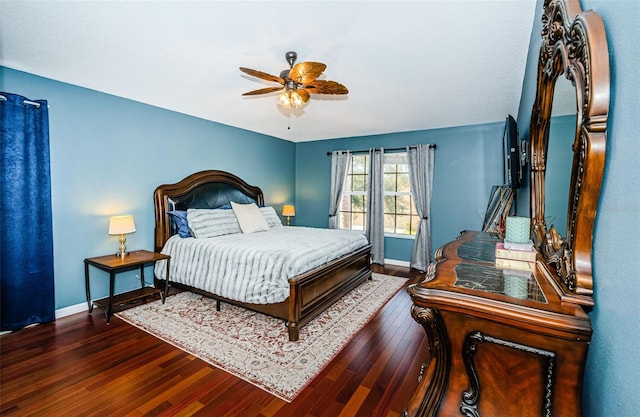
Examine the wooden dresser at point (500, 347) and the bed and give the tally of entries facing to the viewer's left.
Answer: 1

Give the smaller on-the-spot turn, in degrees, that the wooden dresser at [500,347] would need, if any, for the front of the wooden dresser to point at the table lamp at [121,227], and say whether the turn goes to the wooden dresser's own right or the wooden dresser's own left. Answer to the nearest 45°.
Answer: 0° — it already faces it

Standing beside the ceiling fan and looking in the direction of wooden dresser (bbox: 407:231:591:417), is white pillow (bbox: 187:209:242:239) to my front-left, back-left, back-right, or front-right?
back-right

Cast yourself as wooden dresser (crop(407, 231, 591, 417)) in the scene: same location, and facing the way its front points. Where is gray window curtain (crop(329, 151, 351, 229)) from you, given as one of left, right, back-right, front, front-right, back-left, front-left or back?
front-right

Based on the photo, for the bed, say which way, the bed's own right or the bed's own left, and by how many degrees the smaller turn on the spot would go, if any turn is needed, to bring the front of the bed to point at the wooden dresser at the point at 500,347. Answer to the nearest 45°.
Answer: approximately 45° to the bed's own right

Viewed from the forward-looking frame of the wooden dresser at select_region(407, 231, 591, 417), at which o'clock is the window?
The window is roughly at 2 o'clock from the wooden dresser.

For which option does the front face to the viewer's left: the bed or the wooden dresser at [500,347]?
the wooden dresser

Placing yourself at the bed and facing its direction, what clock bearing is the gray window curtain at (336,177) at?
The gray window curtain is roughly at 9 o'clock from the bed.

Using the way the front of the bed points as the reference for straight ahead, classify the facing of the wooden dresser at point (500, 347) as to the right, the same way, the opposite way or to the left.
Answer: the opposite way

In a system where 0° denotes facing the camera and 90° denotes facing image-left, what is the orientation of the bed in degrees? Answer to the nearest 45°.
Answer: approximately 315°

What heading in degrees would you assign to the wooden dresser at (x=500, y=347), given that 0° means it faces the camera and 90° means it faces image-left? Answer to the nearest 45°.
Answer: approximately 90°

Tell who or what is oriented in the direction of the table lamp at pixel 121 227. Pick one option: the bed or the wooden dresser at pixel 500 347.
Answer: the wooden dresser
